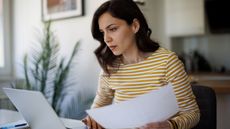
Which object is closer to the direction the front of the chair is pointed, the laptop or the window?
the laptop

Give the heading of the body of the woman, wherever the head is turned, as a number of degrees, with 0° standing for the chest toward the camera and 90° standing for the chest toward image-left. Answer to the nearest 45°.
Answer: approximately 45°

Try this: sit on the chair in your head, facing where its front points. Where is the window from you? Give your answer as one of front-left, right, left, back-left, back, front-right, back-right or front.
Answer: right

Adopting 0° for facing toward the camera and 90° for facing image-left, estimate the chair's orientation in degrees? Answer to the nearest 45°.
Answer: approximately 45°

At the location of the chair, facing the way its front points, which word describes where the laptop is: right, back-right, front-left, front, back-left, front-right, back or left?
front

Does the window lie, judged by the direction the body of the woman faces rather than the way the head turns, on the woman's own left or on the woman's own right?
on the woman's own right
